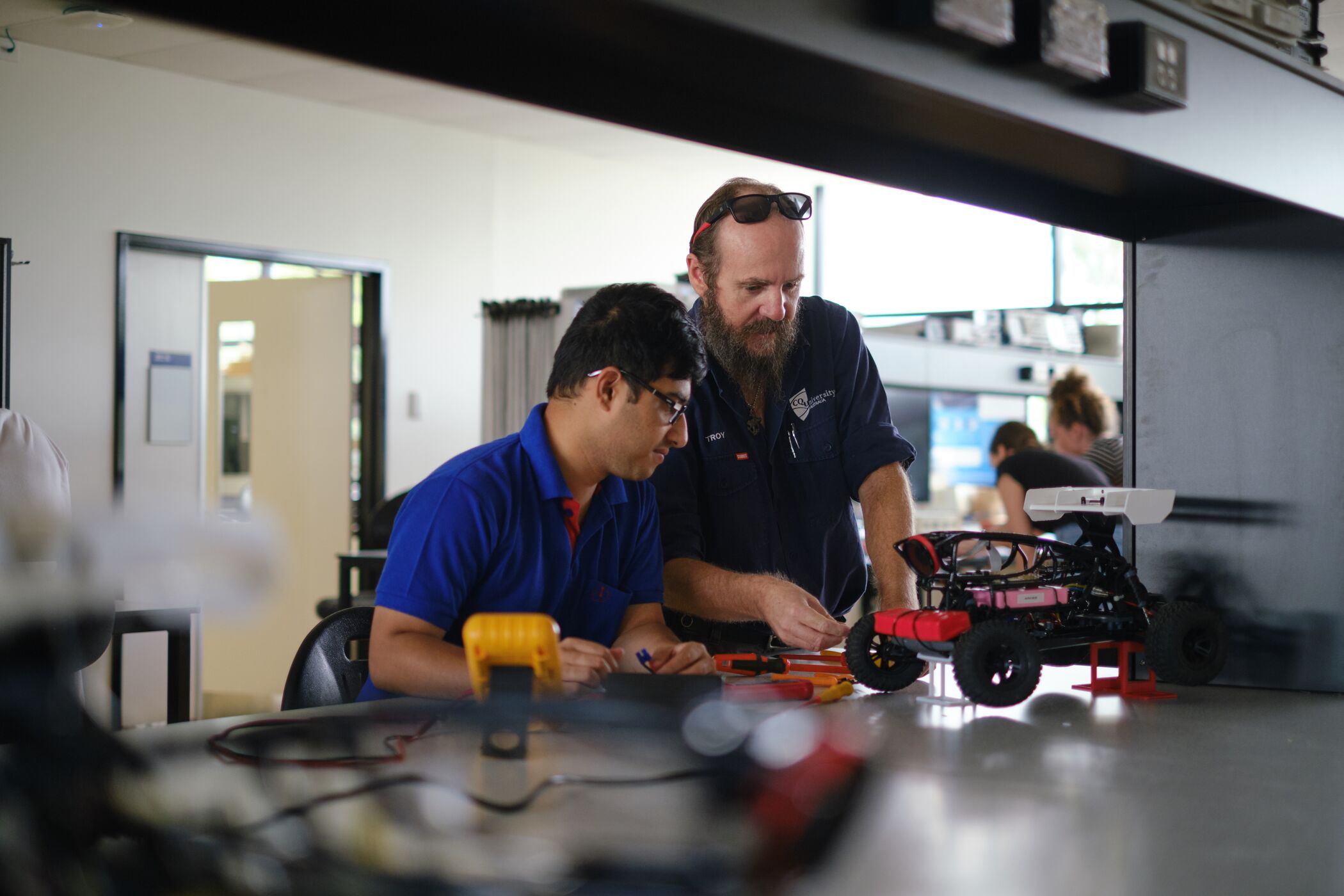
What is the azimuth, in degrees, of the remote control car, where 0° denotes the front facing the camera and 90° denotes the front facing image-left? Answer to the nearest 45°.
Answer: approximately 45°

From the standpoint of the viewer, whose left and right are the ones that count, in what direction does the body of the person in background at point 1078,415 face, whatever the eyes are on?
facing to the left of the viewer

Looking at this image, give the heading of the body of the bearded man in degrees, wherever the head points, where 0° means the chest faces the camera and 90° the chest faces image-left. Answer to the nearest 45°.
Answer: approximately 0°

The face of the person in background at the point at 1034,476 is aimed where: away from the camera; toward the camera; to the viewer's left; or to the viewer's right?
to the viewer's left

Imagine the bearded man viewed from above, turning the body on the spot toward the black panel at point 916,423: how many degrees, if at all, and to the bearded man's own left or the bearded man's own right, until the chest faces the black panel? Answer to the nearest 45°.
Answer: approximately 180°

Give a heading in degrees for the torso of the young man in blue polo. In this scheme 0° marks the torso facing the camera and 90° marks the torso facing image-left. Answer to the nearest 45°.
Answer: approximately 315°

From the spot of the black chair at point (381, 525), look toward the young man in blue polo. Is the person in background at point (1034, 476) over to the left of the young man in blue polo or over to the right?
left

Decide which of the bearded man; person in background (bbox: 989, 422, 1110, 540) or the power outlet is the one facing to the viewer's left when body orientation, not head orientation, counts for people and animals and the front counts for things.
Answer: the person in background

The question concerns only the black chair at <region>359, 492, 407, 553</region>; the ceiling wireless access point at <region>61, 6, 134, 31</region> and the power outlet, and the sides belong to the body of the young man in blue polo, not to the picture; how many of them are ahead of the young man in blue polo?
1

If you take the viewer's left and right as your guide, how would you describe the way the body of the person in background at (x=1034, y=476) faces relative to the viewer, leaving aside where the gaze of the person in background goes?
facing to the left of the viewer

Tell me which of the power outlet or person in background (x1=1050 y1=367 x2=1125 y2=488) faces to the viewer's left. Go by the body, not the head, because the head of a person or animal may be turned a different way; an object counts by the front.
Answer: the person in background

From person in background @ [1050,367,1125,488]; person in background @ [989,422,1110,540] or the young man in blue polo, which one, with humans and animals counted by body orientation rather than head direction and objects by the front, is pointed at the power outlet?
the young man in blue polo
